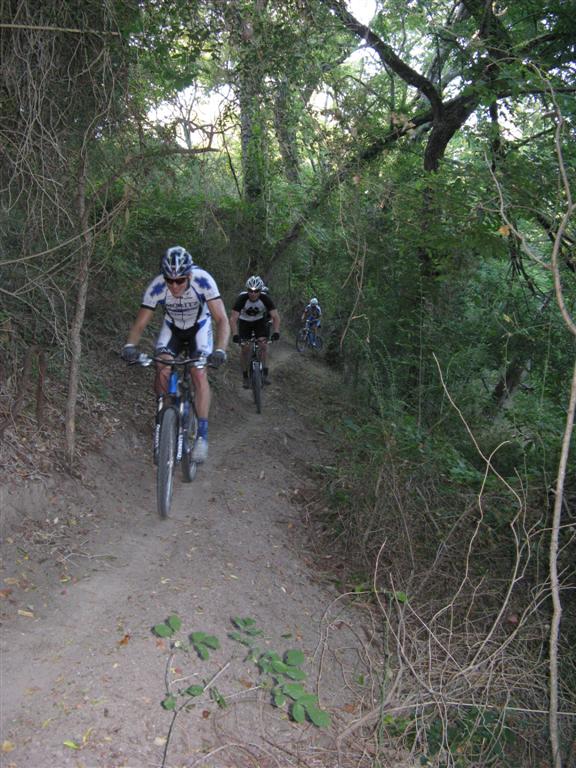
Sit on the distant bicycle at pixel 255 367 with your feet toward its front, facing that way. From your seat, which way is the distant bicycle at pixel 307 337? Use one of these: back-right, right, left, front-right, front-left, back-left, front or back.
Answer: back

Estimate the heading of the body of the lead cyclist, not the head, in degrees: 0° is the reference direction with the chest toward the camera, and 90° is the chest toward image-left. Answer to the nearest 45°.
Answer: approximately 0°

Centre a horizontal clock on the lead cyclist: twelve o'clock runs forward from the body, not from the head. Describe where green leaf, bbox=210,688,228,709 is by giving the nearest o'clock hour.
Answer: The green leaf is roughly at 12 o'clock from the lead cyclist.

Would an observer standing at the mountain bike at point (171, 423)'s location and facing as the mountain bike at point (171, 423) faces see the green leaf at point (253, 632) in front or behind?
in front

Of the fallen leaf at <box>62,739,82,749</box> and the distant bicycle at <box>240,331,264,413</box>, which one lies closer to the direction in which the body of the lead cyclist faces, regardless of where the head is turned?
the fallen leaf

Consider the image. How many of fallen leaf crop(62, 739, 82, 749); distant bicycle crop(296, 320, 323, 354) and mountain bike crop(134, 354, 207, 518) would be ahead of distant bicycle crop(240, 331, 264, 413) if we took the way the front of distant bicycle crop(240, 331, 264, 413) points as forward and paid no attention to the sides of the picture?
2

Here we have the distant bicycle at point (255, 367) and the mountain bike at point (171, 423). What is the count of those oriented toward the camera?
2

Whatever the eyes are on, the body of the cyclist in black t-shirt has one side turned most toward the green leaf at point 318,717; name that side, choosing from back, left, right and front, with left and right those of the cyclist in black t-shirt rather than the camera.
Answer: front

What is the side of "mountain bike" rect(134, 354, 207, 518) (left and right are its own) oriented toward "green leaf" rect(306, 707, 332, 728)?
front

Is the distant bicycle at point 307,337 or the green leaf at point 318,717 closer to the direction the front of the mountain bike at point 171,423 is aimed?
the green leaf

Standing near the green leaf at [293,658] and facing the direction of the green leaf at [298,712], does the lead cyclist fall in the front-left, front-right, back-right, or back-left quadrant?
back-right

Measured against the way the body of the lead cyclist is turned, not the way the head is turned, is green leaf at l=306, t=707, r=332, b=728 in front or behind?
in front

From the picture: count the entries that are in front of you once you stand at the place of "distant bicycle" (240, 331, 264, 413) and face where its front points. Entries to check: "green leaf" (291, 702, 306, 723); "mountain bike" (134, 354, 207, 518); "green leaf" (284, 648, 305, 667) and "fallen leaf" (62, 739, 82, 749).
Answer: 4
